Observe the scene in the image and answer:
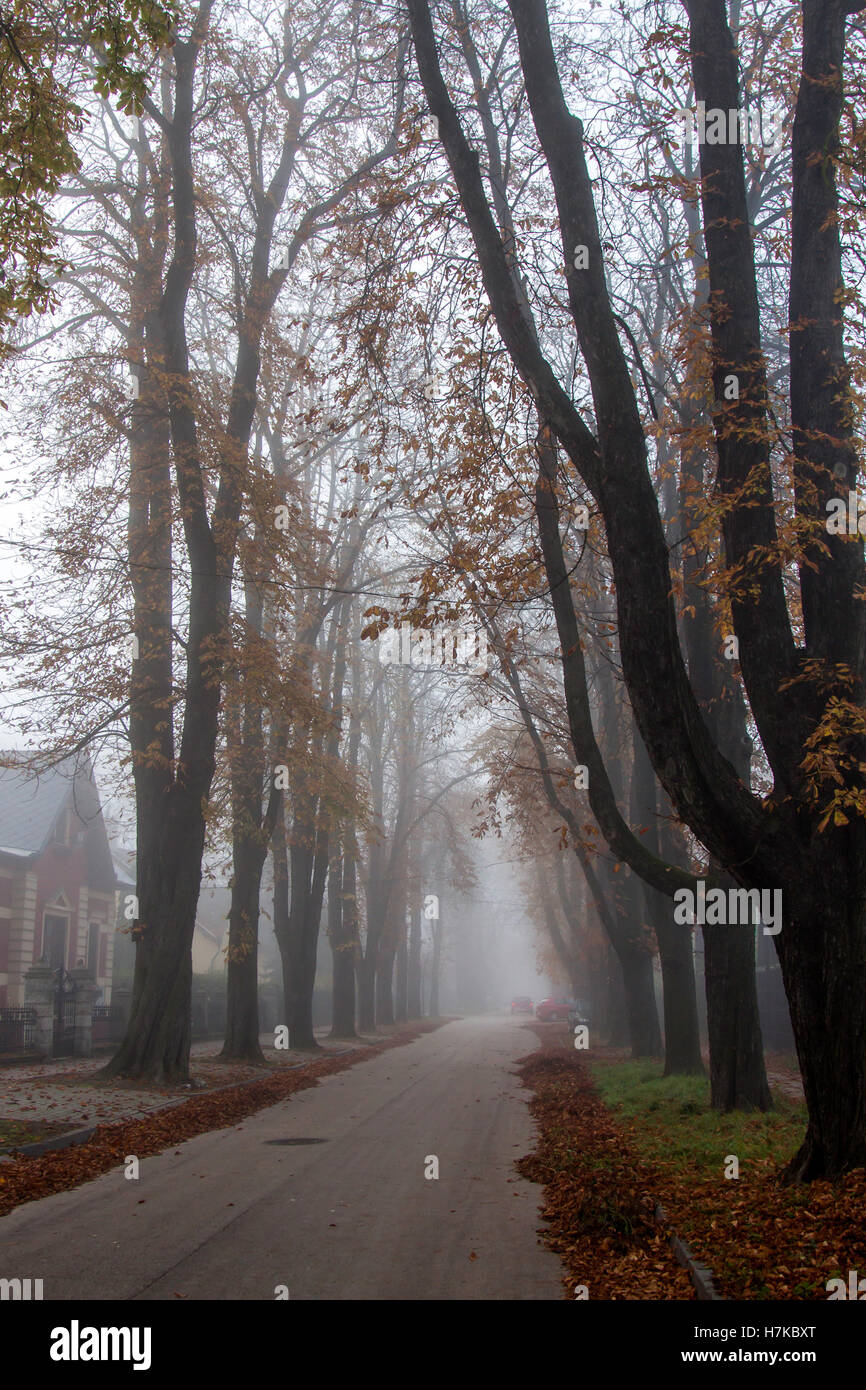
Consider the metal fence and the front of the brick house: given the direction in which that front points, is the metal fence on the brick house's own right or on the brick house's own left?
on the brick house's own right

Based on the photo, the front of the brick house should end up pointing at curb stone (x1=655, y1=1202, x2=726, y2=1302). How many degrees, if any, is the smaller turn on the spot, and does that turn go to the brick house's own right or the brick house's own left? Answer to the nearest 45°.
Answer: approximately 45° to the brick house's own right

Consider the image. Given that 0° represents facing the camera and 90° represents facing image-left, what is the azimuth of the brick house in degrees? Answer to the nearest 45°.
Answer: approximately 315°

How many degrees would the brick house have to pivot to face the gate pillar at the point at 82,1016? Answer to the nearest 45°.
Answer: approximately 45° to its right

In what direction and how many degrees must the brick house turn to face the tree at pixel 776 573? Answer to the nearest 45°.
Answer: approximately 45° to its right
